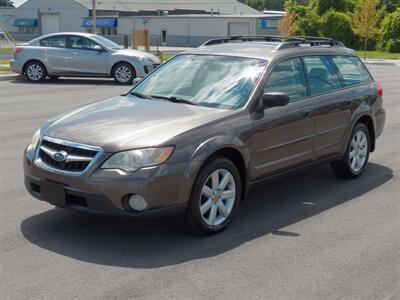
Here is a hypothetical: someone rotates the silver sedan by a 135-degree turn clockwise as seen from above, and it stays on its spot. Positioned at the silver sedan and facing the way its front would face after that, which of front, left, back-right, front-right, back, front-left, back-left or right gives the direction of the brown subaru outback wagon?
front-left

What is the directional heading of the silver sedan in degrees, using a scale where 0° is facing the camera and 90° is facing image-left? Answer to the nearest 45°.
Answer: approximately 270°

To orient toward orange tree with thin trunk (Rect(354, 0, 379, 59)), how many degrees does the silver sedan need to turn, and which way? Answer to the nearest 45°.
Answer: approximately 45° to its left

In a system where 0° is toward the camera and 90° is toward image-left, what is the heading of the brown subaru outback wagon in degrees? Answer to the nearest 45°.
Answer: approximately 45°
